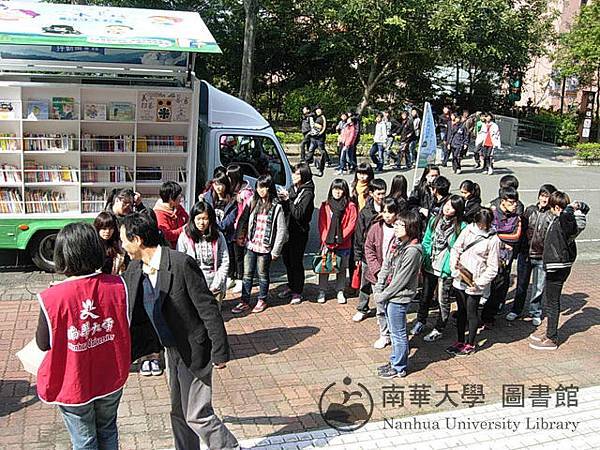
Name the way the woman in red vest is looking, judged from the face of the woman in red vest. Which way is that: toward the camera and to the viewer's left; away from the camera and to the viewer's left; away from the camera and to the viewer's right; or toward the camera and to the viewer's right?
away from the camera and to the viewer's right

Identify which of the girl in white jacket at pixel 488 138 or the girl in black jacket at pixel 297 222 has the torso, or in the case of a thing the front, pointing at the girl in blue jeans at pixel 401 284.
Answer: the girl in white jacket

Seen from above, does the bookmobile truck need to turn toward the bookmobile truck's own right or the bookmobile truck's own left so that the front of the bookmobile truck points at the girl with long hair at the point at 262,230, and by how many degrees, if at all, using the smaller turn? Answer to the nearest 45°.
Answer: approximately 45° to the bookmobile truck's own right

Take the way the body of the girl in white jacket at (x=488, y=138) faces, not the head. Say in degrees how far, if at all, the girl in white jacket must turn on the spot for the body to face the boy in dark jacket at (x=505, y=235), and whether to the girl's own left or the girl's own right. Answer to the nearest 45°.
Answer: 0° — they already face them

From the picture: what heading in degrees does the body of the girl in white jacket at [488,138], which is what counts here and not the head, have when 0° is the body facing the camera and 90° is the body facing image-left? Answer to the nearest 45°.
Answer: approximately 0°

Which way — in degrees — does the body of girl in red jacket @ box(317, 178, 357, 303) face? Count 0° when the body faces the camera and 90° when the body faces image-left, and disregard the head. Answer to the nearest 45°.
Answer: approximately 0°
